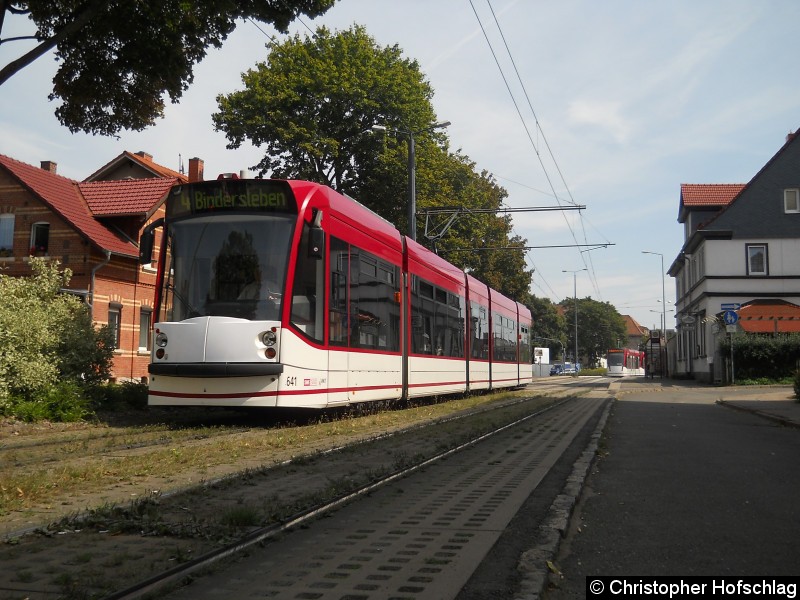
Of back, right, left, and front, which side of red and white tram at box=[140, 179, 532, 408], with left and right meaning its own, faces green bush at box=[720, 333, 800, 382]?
back

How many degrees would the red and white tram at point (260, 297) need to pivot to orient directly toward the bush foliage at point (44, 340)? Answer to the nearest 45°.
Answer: approximately 90° to its right

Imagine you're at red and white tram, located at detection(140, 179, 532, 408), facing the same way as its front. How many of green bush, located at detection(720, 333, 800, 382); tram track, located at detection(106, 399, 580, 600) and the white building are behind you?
2

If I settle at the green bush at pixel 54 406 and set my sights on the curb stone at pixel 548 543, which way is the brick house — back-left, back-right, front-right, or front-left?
back-left

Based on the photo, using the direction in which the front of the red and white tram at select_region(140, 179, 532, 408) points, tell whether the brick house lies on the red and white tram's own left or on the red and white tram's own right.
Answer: on the red and white tram's own right

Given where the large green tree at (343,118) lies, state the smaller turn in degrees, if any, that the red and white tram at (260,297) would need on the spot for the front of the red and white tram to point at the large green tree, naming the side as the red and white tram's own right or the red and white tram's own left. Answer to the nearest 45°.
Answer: approximately 135° to the red and white tram's own right

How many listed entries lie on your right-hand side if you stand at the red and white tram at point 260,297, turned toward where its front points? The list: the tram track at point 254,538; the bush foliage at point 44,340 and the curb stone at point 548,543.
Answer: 1

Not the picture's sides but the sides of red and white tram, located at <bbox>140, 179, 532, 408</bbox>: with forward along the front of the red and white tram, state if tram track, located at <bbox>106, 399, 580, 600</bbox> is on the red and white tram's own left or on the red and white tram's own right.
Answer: on the red and white tram's own left

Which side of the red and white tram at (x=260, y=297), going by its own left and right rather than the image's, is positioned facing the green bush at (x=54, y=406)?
right

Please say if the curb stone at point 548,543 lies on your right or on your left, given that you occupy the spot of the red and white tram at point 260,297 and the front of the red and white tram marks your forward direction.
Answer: on your left

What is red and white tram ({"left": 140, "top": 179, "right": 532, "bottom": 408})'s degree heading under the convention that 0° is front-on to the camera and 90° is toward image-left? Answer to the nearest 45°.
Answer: approximately 45°

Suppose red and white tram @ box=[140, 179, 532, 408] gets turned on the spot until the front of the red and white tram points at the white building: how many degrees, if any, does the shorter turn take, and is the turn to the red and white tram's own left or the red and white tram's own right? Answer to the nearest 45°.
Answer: approximately 180°
